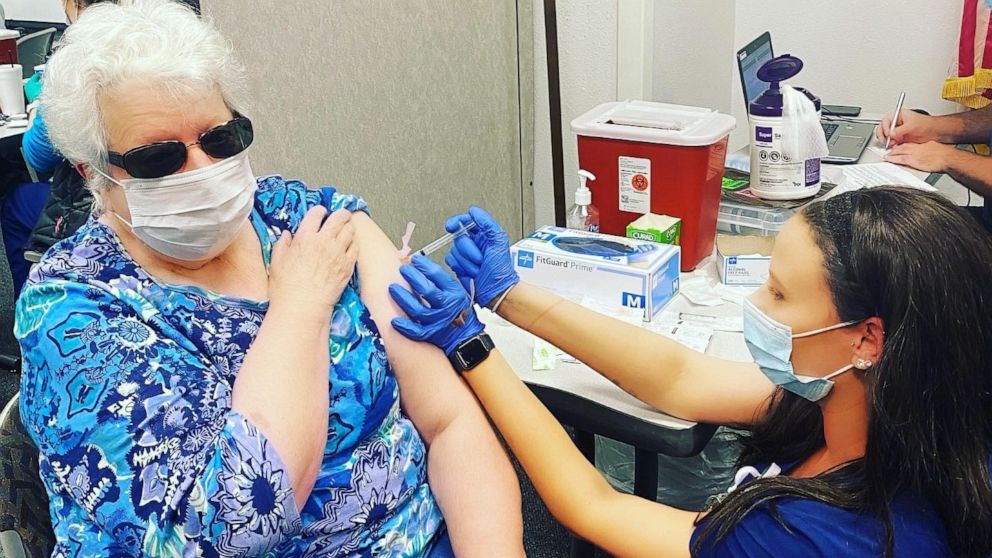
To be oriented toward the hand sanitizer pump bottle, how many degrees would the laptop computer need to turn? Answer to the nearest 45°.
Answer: approximately 90° to its right

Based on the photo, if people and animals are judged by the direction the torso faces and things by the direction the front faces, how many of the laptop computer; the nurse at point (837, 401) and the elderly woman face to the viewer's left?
1

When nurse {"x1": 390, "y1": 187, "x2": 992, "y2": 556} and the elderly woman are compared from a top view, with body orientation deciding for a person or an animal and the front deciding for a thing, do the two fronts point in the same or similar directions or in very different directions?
very different directions

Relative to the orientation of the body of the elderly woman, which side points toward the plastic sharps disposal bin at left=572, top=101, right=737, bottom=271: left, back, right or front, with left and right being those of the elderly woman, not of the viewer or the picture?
left

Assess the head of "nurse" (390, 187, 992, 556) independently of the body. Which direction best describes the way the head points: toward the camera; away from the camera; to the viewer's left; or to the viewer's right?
to the viewer's left

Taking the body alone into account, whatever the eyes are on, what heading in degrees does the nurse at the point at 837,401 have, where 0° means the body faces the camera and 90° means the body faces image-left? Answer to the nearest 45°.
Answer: approximately 90°

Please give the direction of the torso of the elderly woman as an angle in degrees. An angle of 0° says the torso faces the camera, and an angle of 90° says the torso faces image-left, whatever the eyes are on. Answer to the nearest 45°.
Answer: approximately 315°

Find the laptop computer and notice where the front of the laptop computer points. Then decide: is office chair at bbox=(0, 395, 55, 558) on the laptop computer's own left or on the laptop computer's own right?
on the laptop computer's own right

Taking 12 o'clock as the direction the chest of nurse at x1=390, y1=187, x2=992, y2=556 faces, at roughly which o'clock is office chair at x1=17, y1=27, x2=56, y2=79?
The office chair is roughly at 1 o'clock from the nurse.
